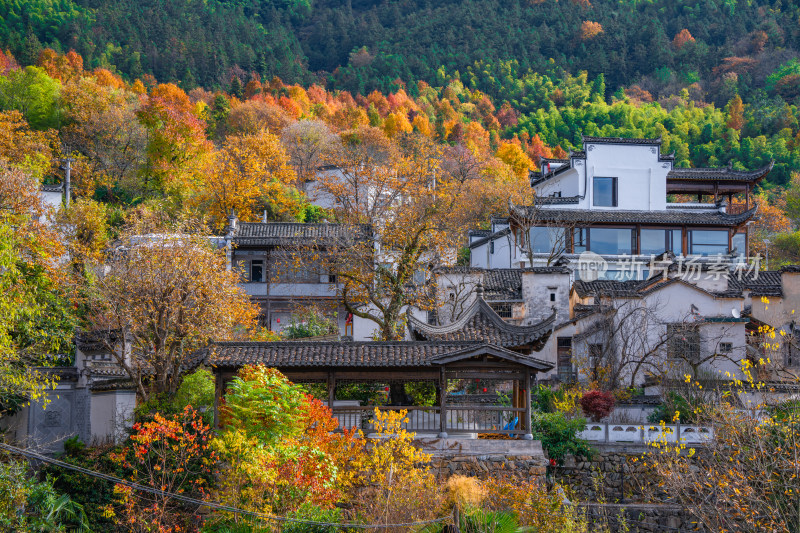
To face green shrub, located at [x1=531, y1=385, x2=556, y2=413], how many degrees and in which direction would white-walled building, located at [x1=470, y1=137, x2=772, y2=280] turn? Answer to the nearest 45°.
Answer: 0° — it already faces it

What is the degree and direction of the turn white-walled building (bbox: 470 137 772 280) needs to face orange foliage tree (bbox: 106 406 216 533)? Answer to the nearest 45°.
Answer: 0° — it already faces it

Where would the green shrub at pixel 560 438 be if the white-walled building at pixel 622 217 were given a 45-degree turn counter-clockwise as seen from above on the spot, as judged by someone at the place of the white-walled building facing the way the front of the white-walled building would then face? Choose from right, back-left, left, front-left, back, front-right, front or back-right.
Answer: front-right

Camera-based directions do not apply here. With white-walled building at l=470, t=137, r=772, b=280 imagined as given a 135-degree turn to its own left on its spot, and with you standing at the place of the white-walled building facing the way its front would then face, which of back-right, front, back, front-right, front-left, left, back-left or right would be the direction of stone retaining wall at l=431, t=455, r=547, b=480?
back-right

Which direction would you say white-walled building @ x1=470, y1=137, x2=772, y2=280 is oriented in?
toward the camera

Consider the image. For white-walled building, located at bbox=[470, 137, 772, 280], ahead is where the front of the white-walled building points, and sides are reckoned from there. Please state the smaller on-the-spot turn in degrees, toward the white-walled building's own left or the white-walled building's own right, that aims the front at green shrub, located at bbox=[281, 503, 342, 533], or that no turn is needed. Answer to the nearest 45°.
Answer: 0° — it already faces it

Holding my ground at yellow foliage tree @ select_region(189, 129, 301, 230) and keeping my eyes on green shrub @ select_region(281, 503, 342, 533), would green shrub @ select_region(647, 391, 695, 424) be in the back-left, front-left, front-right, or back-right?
front-left

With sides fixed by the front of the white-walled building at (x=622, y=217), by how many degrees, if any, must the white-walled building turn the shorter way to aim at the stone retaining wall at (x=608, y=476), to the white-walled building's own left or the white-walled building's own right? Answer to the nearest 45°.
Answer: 0° — it already faces it

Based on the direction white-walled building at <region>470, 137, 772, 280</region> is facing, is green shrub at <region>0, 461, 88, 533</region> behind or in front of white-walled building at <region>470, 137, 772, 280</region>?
in front

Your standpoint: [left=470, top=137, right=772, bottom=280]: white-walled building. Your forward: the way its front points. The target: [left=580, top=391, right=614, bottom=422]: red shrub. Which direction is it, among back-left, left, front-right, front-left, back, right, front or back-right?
front

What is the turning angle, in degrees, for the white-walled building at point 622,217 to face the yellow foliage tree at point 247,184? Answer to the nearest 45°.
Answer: approximately 90° to its right

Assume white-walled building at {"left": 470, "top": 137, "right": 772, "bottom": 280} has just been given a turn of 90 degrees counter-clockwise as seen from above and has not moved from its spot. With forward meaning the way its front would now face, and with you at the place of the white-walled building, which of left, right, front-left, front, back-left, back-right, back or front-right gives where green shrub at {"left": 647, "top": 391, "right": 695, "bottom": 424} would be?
right

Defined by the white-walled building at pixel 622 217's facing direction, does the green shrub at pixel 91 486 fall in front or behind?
in front

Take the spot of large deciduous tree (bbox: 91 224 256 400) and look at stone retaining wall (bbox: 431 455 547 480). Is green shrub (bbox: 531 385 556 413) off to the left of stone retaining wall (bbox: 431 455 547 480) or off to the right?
left
